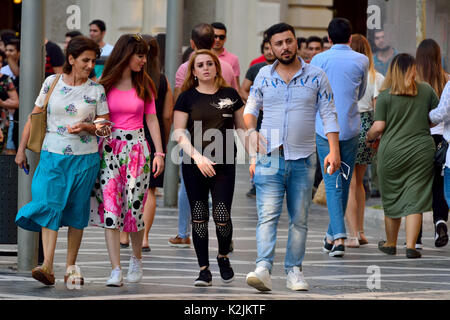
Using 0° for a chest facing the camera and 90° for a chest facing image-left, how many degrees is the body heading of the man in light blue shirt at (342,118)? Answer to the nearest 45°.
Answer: approximately 180°

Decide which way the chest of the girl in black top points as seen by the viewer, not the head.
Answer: toward the camera

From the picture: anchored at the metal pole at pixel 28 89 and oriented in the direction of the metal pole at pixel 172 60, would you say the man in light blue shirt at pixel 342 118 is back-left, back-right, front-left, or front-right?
front-right

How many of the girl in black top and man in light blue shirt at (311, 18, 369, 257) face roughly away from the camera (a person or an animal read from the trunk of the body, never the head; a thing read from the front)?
1

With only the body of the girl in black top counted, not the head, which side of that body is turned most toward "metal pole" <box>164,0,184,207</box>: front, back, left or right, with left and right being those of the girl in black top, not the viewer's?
back

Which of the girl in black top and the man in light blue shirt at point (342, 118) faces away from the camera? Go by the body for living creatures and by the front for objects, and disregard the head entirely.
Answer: the man in light blue shirt

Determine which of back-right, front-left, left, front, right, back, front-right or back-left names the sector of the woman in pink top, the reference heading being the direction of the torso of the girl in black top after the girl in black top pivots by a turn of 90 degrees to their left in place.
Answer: back

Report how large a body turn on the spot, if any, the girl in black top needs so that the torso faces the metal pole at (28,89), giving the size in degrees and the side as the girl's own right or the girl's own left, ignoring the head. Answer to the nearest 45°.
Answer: approximately 90° to the girl's own right

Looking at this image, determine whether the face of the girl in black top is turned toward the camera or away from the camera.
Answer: toward the camera

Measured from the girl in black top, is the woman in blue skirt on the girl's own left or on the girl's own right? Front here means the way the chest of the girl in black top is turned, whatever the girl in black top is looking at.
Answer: on the girl's own right

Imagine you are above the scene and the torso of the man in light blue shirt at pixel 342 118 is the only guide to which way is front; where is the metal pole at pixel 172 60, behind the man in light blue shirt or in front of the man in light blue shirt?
in front

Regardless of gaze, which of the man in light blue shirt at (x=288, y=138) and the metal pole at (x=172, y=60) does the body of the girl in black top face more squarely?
the man in light blue shirt

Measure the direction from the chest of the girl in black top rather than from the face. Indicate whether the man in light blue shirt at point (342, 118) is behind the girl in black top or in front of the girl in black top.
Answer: behind

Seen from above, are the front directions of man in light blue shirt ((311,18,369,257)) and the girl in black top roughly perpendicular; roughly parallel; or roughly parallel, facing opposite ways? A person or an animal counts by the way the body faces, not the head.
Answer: roughly parallel, facing opposite ways

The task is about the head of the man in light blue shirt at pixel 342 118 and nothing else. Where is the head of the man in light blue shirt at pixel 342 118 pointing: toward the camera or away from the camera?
away from the camera

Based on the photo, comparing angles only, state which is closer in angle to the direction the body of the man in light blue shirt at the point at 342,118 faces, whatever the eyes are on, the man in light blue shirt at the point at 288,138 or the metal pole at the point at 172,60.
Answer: the metal pole
